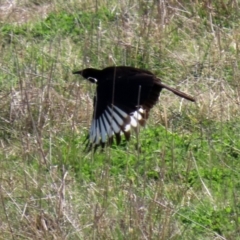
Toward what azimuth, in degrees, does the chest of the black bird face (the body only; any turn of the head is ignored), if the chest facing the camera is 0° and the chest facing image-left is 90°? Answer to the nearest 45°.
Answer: approximately 90°
